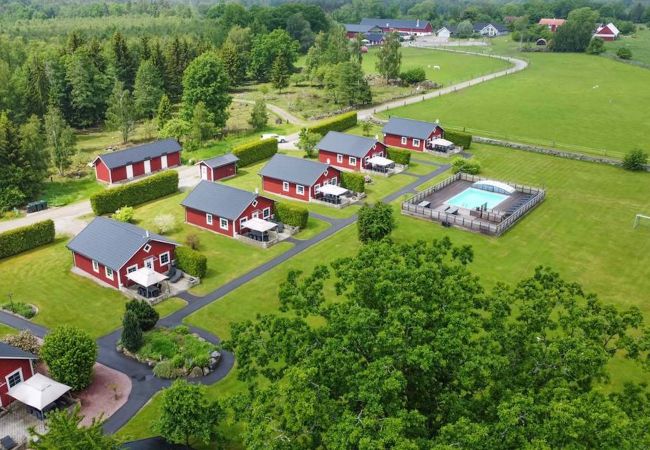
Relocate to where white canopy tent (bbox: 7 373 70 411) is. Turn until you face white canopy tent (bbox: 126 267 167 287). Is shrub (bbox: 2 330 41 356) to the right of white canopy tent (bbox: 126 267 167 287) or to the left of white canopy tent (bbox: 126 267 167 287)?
left

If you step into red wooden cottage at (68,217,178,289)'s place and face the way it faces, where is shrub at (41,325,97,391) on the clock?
The shrub is roughly at 2 o'clock from the red wooden cottage.

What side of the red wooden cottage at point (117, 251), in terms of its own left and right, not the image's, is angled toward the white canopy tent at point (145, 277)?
front

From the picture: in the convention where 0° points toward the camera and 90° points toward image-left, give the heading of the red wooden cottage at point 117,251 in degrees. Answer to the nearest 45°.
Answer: approximately 315°

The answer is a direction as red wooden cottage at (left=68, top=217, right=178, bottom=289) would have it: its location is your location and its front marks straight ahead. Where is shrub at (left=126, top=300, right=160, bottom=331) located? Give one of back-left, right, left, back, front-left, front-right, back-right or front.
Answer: front-right

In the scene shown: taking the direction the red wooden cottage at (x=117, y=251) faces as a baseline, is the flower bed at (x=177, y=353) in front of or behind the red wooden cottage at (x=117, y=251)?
in front

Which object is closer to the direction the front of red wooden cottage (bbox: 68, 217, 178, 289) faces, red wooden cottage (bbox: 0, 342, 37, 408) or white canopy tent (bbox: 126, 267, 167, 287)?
the white canopy tent

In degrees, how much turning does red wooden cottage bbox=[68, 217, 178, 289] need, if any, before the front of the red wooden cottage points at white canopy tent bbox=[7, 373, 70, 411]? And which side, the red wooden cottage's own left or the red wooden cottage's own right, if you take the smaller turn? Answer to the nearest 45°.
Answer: approximately 45° to the red wooden cottage's own right
